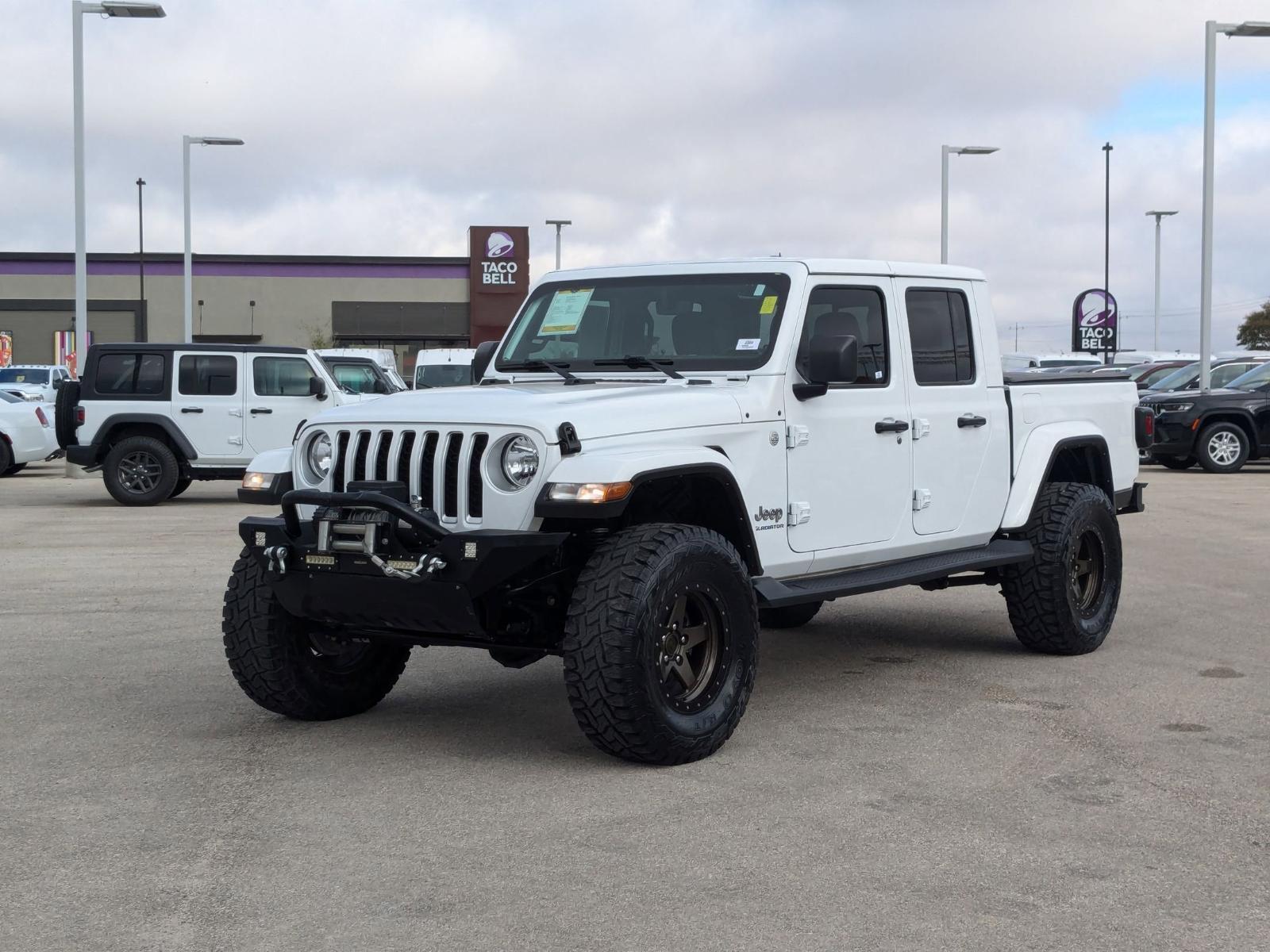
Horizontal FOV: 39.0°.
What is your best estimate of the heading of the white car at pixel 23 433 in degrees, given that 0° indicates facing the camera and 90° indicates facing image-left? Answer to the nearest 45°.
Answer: approximately 135°

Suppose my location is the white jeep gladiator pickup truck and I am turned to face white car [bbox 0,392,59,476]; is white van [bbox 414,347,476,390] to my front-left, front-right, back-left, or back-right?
front-right

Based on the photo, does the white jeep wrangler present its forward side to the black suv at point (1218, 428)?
yes

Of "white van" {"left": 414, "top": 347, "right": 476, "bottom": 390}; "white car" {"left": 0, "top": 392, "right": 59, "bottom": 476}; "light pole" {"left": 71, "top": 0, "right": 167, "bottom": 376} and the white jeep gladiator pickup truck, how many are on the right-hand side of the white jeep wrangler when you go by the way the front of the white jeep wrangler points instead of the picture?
1

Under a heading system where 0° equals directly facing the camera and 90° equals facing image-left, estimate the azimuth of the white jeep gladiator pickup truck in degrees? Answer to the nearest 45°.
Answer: approximately 45°

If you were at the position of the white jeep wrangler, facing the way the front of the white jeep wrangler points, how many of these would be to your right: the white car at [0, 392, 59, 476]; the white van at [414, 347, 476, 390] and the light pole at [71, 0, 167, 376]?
0

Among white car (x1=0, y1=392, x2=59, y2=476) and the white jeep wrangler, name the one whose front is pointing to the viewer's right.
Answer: the white jeep wrangler

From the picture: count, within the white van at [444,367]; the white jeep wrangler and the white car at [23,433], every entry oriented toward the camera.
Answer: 1

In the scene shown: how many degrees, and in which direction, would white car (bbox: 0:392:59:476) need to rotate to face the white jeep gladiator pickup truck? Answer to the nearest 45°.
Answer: approximately 135° to its left

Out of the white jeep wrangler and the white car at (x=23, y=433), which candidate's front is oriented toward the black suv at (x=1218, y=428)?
the white jeep wrangler

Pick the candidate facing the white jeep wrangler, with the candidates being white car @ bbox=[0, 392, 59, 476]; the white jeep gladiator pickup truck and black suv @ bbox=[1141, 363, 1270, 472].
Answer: the black suv

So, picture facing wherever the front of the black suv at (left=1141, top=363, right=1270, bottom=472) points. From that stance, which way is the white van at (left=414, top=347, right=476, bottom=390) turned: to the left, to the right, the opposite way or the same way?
to the left

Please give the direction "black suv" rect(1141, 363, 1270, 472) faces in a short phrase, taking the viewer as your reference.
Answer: facing the viewer and to the left of the viewer

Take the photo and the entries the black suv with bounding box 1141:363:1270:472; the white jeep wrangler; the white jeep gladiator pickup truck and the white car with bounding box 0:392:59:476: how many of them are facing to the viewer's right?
1

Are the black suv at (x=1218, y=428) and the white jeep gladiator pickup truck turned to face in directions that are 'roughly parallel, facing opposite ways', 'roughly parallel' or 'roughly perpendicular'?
roughly parallel

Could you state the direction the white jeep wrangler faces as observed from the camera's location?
facing to the right of the viewer

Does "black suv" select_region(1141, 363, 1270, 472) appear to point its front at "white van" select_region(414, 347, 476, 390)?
no

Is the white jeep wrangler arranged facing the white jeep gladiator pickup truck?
no

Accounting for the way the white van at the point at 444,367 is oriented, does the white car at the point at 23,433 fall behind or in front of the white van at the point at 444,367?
in front

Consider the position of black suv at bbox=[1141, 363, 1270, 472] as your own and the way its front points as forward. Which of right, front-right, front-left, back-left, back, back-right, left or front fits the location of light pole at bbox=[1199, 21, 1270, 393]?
back-right

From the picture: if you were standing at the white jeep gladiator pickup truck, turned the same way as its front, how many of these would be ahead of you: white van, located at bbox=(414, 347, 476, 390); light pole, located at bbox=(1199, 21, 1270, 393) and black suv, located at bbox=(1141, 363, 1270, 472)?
0
